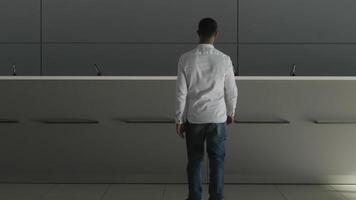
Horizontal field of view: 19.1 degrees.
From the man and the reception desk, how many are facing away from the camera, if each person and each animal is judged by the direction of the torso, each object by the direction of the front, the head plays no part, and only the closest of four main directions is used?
1

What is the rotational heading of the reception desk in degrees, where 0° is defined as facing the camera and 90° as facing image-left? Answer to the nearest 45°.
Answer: approximately 0°

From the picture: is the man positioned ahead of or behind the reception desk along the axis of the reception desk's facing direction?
ahead

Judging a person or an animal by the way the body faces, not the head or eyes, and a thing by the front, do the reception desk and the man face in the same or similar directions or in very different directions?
very different directions

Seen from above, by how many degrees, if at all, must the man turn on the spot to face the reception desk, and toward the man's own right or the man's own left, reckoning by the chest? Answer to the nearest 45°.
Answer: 0° — they already face it

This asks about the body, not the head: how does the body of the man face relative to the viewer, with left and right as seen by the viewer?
facing away from the viewer

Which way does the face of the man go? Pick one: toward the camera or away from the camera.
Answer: away from the camera
